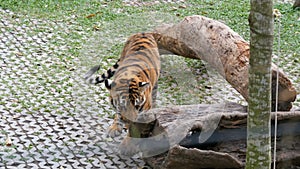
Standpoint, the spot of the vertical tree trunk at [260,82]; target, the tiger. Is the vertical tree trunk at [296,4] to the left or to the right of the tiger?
right

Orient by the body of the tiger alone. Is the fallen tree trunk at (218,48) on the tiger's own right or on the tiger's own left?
on the tiger's own left

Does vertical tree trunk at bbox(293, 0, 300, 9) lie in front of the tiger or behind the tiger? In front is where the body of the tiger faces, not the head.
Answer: behind

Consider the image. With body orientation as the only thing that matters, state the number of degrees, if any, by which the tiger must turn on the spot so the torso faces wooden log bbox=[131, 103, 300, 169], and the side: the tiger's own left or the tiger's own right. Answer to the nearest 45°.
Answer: approximately 45° to the tiger's own left

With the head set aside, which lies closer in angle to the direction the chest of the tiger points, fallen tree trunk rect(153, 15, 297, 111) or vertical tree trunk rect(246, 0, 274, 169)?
the vertical tree trunk

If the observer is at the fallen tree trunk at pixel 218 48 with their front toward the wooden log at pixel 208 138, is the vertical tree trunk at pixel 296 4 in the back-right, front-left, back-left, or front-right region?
back-left

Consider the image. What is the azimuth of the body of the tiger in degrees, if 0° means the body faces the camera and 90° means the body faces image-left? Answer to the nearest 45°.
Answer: approximately 0°
